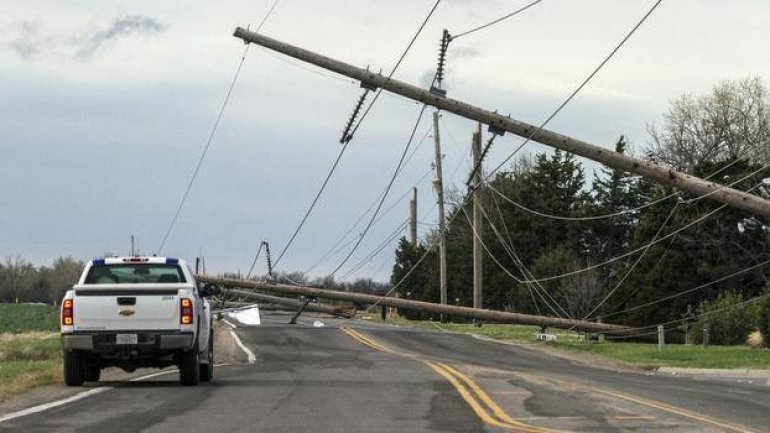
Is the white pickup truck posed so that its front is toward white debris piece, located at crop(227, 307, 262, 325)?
yes

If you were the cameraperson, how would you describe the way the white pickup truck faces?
facing away from the viewer

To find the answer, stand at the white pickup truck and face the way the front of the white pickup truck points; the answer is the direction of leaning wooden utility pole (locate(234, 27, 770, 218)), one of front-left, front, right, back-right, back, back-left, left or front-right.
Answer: front-right

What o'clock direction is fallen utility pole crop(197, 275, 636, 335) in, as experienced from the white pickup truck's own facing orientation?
The fallen utility pole is roughly at 1 o'clock from the white pickup truck.
